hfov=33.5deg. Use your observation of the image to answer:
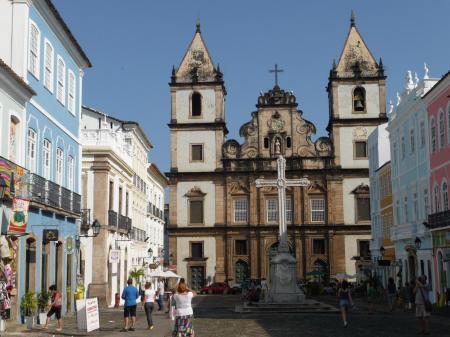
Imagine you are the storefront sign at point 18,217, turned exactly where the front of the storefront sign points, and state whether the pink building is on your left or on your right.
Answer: on your left

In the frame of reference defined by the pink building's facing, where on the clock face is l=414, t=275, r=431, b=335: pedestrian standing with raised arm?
The pedestrian standing with raised arm is roughly at 9 o'clock from the pink building.

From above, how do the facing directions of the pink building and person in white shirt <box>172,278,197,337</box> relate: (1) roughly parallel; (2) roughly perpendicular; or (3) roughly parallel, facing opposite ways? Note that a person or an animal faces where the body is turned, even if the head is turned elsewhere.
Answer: roughly perpendicular

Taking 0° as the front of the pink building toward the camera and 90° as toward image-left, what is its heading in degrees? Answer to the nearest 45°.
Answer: approximately 90°

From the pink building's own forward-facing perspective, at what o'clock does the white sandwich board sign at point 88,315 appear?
The white sandwich board sign is roughly at 10 o'clock from the pink building.
